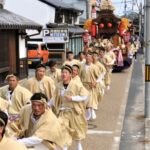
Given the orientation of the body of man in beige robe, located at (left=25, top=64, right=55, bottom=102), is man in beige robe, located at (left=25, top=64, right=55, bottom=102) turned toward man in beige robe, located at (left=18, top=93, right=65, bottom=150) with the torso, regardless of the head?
yes

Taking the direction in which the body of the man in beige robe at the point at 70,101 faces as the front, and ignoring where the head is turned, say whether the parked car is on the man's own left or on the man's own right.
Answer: on the man's own right

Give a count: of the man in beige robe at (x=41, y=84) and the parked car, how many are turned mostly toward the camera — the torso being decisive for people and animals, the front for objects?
2

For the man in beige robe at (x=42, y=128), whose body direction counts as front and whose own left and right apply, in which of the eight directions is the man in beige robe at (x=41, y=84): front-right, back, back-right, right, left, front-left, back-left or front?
back-right

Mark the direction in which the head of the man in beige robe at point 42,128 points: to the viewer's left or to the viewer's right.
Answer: to the viewer's left

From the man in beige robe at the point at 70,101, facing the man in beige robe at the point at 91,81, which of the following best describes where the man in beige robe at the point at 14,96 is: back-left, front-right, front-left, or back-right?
back-left

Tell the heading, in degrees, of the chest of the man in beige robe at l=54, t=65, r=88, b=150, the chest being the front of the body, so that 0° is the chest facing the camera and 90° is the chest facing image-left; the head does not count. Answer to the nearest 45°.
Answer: approximately 45°

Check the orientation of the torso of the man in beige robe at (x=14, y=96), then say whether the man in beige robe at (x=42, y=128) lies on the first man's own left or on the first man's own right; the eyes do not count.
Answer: on the first man's own left

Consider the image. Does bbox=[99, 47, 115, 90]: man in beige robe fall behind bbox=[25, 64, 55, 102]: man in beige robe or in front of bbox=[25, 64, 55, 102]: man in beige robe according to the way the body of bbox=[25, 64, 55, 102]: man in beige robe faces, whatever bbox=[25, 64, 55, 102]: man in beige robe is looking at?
behind

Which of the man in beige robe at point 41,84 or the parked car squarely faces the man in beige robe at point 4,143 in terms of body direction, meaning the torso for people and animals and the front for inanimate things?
the man in beige robe at point 41,84
